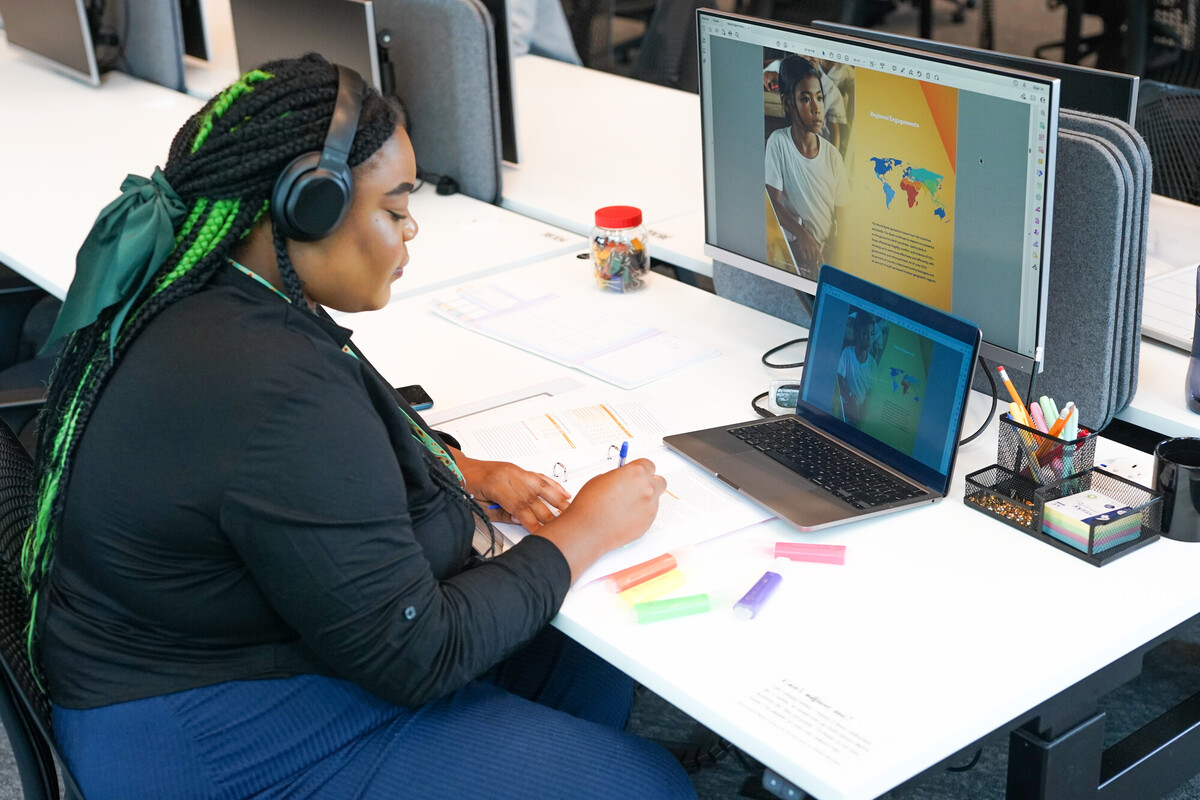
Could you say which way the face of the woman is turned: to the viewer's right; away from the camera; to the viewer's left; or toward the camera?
to the viewer's right

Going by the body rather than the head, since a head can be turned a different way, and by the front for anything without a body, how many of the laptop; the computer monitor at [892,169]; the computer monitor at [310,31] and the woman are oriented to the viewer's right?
1

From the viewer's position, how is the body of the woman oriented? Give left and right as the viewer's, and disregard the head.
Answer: facing to the right of the viewer

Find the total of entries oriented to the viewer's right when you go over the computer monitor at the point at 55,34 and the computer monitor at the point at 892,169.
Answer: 0

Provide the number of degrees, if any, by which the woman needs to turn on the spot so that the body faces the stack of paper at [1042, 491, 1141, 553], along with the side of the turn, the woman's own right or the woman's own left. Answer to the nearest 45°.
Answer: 0° — they already face it

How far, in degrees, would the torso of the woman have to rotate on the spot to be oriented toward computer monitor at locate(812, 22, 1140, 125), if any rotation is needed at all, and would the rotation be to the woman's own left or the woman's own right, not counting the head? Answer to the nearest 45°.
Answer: approximately 45° to the woman's own left

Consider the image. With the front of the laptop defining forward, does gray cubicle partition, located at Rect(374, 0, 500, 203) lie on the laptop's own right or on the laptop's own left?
on the laptop's own right

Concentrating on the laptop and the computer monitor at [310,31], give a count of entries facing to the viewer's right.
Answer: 0

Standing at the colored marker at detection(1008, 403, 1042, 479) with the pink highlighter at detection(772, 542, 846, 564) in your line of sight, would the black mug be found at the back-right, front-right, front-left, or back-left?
back-left

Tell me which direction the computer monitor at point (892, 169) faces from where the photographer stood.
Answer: facing the viewer and to the left of the viewer
